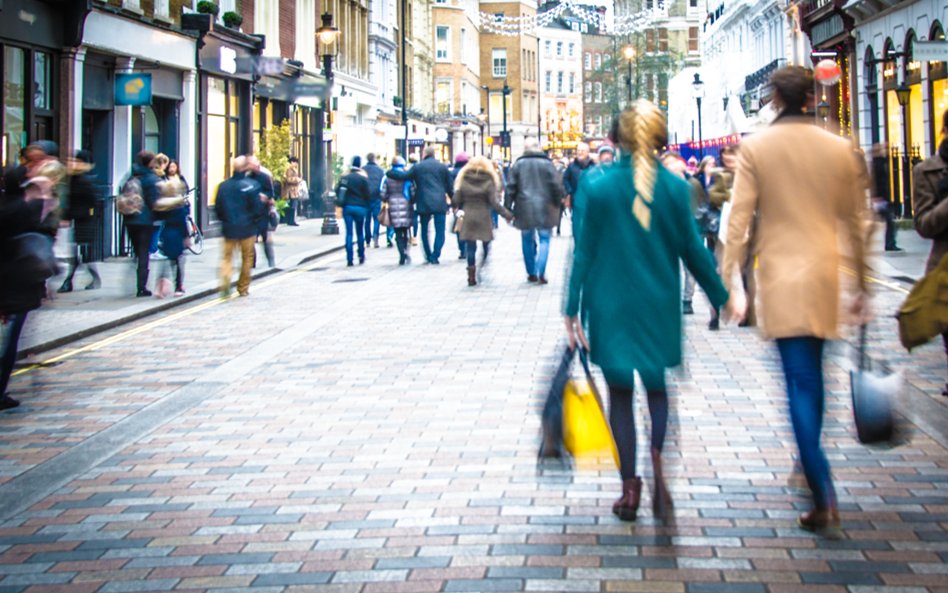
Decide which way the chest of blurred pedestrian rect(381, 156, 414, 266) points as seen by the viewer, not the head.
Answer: away from the camera

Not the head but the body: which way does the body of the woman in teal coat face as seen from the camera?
away from the camera

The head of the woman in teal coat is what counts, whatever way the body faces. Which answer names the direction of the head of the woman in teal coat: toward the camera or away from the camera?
away from the camera

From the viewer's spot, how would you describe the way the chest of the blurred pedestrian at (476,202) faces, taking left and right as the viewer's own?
facing away from the viewer

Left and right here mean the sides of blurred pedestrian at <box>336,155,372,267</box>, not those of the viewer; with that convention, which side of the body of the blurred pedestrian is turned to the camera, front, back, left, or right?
back
